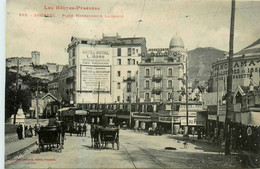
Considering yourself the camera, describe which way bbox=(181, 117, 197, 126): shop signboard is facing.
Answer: facing the viewer

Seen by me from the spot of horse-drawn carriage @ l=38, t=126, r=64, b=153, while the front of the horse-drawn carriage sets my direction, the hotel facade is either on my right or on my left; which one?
on my right

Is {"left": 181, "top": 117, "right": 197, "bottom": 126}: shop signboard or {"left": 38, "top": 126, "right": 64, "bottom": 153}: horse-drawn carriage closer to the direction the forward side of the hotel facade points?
the horse-drawn carriage

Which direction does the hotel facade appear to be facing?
toward the camera

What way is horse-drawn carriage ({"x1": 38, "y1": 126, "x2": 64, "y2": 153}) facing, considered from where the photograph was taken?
facing away from the viewer

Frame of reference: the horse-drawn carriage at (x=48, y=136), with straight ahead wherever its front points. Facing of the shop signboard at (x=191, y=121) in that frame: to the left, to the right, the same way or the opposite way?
the opposite way

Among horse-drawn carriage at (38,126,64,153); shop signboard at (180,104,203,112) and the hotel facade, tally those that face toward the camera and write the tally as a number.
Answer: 2

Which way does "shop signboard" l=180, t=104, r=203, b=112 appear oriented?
toward the camera

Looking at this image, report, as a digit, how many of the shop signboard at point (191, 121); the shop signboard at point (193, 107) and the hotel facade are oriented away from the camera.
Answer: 0

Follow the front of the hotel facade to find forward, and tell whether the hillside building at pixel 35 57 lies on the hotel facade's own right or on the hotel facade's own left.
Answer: on the hotel facade's own right

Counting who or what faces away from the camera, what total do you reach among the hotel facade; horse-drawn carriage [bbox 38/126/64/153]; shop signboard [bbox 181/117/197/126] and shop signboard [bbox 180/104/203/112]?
1

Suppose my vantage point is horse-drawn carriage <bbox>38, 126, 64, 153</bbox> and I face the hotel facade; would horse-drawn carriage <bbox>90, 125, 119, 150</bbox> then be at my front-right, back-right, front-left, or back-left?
front-right
